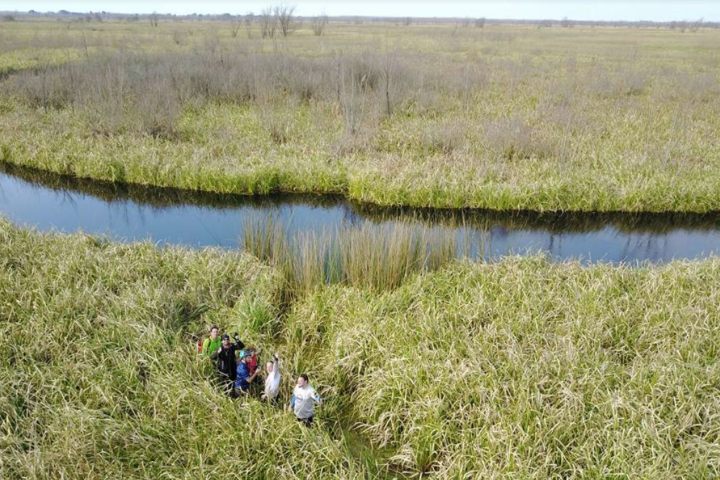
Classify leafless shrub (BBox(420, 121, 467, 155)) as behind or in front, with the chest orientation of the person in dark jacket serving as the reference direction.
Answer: behind

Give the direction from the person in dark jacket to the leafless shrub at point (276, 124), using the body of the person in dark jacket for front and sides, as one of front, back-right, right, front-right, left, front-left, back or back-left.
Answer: back

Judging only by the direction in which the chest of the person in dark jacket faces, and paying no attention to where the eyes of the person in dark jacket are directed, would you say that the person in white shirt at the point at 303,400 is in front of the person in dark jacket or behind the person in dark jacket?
in front

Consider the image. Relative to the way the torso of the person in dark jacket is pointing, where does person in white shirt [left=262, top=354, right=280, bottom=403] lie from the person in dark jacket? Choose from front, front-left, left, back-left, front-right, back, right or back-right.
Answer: front-left

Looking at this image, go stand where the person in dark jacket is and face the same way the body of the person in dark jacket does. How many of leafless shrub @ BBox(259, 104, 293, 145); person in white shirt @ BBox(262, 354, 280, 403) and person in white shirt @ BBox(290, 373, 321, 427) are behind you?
1

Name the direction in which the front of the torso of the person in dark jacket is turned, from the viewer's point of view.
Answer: toward the camera

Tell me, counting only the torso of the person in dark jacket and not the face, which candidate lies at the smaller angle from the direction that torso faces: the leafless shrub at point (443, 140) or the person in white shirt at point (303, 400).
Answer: the person in white shirt
